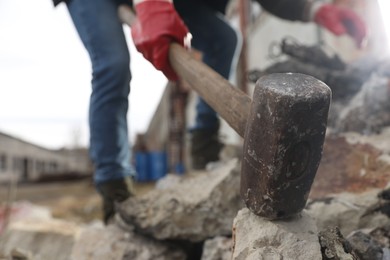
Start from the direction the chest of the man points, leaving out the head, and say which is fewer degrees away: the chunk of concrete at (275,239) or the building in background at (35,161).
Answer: the chunk of concrete

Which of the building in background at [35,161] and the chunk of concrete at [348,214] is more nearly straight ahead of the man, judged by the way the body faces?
the chunk of concrete

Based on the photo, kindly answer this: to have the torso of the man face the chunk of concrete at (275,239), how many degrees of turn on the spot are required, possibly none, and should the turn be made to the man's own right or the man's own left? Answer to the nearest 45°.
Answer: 0° — they already face it

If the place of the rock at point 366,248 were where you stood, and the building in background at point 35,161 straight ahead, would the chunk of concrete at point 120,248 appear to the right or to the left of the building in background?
left

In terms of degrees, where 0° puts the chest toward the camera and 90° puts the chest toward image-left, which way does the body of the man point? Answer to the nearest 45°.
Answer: approximately 315°

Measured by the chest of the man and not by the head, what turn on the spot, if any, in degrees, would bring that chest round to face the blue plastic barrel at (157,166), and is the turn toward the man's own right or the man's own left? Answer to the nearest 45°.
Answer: approximately 135° to the man's own left

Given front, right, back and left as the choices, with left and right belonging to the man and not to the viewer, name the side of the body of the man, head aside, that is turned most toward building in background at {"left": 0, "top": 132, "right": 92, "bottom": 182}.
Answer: back

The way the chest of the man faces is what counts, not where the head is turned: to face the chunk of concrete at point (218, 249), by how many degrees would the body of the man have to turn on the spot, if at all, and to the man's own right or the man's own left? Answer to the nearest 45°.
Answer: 0° — they already face it

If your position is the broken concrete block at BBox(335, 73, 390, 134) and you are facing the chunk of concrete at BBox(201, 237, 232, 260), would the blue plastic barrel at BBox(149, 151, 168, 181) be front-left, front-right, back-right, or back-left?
back-right

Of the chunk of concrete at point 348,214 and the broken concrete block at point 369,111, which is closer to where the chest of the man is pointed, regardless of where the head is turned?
the chunk of concrete
